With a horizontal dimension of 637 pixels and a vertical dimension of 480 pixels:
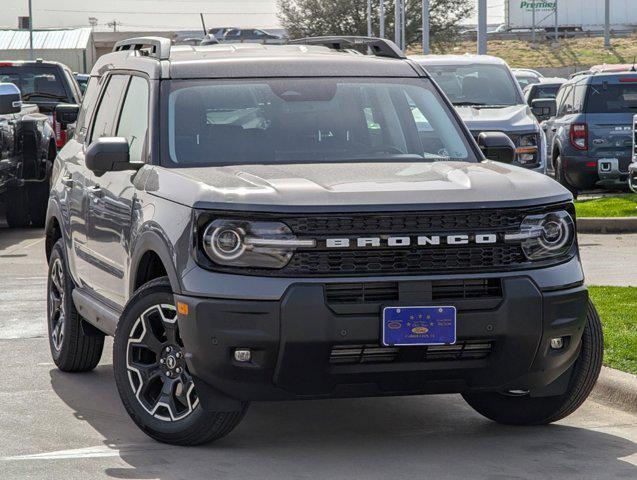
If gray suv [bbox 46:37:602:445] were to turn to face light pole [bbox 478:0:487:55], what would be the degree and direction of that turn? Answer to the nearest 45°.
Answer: approximately 135° to its left

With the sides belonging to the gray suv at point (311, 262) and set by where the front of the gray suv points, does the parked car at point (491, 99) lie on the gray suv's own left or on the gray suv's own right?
on the gray suv's own left

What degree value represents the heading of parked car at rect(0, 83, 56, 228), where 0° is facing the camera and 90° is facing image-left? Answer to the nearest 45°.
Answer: approximately 315°

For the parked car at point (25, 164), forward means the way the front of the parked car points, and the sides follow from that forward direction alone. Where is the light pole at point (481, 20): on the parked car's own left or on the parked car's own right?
on the parked car's own left

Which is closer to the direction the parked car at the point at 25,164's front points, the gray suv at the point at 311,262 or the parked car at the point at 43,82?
the gray suv

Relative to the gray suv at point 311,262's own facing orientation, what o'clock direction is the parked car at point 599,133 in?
The parked car is roughly at 8 o'clock from the gray suv.

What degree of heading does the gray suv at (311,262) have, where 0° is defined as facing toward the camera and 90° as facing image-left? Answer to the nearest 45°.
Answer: approximately 315°
